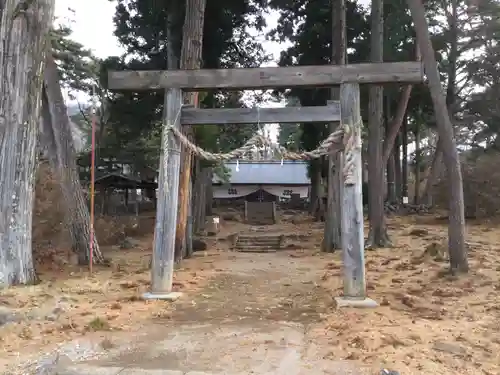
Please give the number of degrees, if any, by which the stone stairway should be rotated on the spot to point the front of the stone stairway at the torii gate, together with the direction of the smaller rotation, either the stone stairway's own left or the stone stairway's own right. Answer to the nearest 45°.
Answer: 0° — it already faces it

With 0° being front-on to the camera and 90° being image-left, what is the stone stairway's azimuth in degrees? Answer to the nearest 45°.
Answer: approximately 0°
